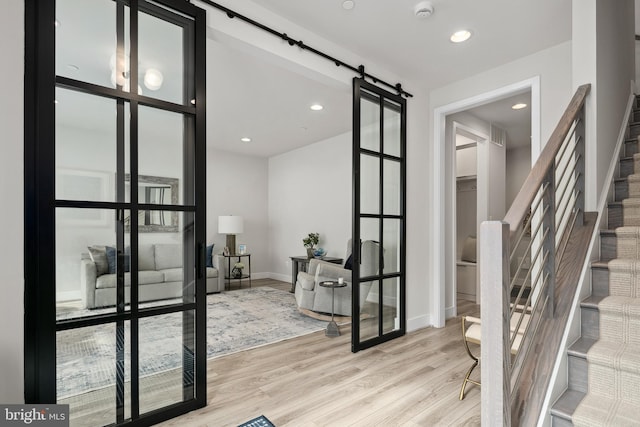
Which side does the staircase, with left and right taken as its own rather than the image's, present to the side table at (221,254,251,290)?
right

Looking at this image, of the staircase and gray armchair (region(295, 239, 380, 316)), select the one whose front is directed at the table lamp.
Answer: the gray armchair

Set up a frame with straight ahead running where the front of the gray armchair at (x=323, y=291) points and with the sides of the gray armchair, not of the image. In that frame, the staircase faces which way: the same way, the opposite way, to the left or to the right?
to the left

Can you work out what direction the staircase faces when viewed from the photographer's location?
facing the viewer

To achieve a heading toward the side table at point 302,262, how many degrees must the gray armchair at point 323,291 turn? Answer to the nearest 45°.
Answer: approximately 45° to its right

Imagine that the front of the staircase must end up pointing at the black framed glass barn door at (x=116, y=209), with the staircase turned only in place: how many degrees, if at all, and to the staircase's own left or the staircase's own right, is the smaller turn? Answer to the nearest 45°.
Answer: approximately 45° to the staircase's own right

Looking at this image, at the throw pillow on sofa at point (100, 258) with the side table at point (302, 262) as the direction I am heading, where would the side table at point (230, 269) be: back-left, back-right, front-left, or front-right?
front-left

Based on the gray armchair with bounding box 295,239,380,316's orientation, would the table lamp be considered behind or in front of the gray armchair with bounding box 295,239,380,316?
in front

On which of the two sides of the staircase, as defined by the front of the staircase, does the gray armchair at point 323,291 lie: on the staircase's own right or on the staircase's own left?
on the staircase's own right

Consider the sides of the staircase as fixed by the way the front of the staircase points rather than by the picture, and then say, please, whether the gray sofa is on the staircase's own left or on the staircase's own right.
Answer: on the staircase's own right

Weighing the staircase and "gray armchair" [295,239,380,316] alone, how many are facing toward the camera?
1
